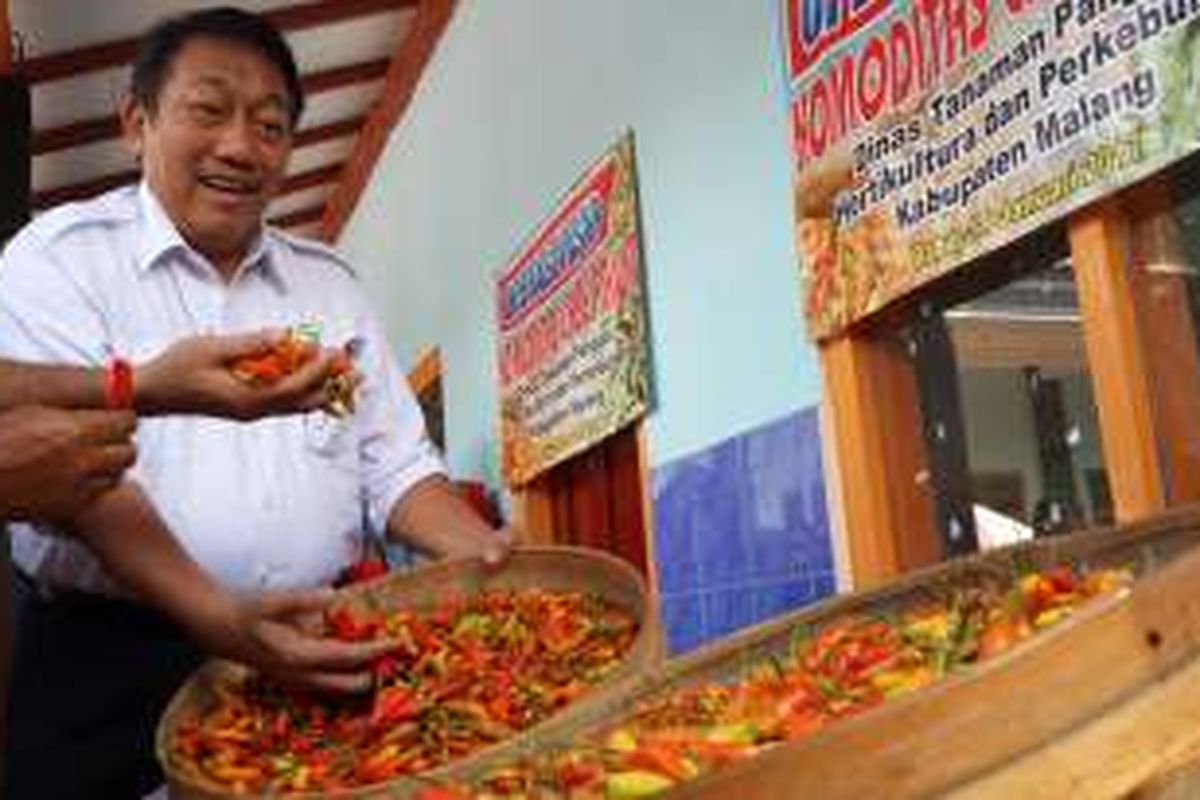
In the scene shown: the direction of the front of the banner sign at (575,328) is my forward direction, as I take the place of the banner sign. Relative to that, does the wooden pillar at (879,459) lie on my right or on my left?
on my left

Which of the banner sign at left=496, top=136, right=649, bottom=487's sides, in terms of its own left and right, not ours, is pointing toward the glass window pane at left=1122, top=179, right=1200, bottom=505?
left

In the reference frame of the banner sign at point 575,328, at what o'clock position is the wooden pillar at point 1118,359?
The wooden pillar is roughly at 10 o'clock from the banner sign.

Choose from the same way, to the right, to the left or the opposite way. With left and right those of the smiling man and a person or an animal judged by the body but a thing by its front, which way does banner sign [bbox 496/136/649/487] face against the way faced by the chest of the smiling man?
to the right

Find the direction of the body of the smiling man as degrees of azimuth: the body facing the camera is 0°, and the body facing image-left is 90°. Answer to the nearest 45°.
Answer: approximately 315°

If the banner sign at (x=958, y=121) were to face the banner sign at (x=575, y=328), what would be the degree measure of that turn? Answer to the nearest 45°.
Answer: approximately 90° to its right
